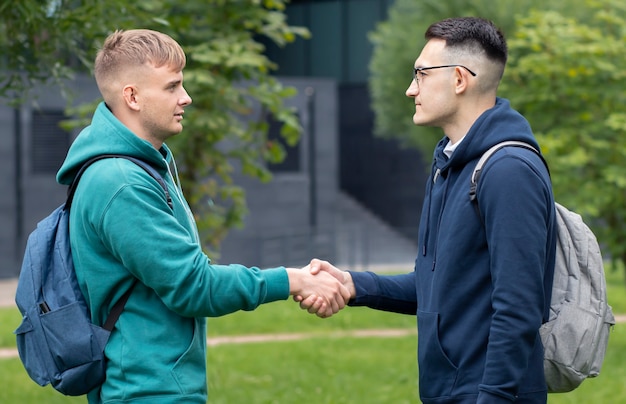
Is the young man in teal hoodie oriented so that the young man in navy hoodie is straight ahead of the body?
yes

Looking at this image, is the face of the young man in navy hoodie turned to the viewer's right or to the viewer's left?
to the viewer's left

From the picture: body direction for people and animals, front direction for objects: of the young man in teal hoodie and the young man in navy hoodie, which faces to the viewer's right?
the young man in teal hoodie

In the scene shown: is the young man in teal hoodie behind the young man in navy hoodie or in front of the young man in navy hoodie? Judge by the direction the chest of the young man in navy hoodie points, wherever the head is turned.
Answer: in front

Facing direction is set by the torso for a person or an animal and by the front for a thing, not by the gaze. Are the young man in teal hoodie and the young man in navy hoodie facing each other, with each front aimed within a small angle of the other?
yes

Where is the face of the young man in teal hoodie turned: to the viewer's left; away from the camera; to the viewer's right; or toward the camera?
to the viewer's right

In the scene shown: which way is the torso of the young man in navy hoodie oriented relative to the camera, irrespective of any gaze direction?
to the viewer's left

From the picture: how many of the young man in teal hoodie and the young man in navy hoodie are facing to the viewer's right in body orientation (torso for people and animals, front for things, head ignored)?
1

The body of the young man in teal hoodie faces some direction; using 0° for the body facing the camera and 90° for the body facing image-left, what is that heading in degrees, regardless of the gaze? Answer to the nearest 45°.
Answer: approximately 270°

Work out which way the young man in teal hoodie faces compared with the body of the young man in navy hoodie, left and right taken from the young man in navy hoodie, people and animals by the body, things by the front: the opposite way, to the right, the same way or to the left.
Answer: the opposite way
